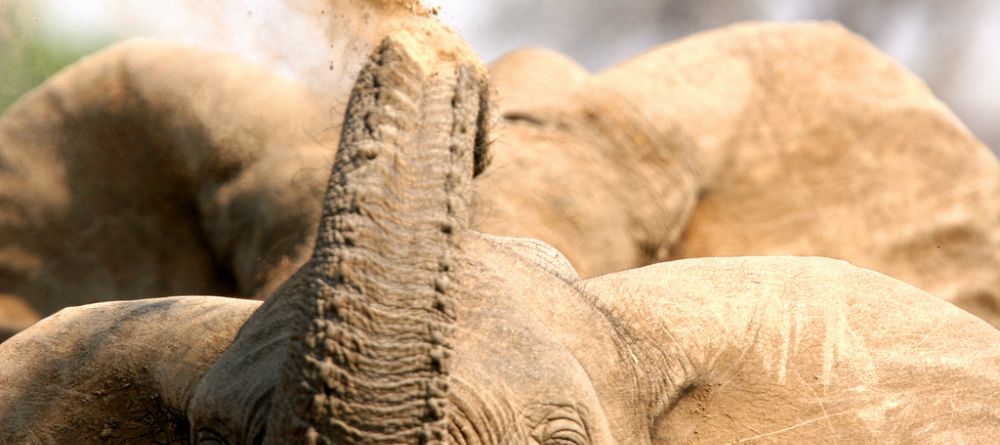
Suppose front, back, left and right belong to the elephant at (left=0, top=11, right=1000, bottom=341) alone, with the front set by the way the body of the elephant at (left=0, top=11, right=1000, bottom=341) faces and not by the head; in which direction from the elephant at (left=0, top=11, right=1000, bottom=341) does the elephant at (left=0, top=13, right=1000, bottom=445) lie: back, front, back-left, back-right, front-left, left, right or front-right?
front

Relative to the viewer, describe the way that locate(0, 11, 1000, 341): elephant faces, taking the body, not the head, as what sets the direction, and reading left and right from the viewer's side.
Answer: facing the viewer
